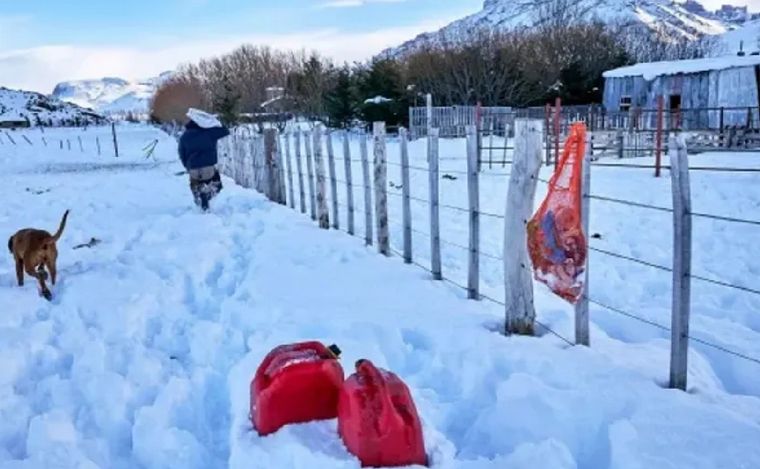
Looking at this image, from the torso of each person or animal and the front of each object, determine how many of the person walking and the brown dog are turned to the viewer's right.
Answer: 0

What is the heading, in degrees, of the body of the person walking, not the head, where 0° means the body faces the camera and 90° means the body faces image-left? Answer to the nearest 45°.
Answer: approximately 180°

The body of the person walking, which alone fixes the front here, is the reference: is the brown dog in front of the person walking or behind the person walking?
behind

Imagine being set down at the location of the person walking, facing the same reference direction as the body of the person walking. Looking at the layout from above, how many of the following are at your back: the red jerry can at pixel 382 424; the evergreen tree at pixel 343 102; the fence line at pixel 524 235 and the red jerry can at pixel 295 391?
3

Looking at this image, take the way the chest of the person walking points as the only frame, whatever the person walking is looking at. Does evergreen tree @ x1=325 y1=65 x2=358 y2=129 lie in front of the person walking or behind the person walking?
in front

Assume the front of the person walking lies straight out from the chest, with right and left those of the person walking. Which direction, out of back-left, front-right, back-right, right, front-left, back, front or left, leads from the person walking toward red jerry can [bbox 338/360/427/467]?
back

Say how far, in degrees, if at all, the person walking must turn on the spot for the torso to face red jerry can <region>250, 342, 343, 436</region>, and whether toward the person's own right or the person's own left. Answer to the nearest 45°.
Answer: approximately 180°
